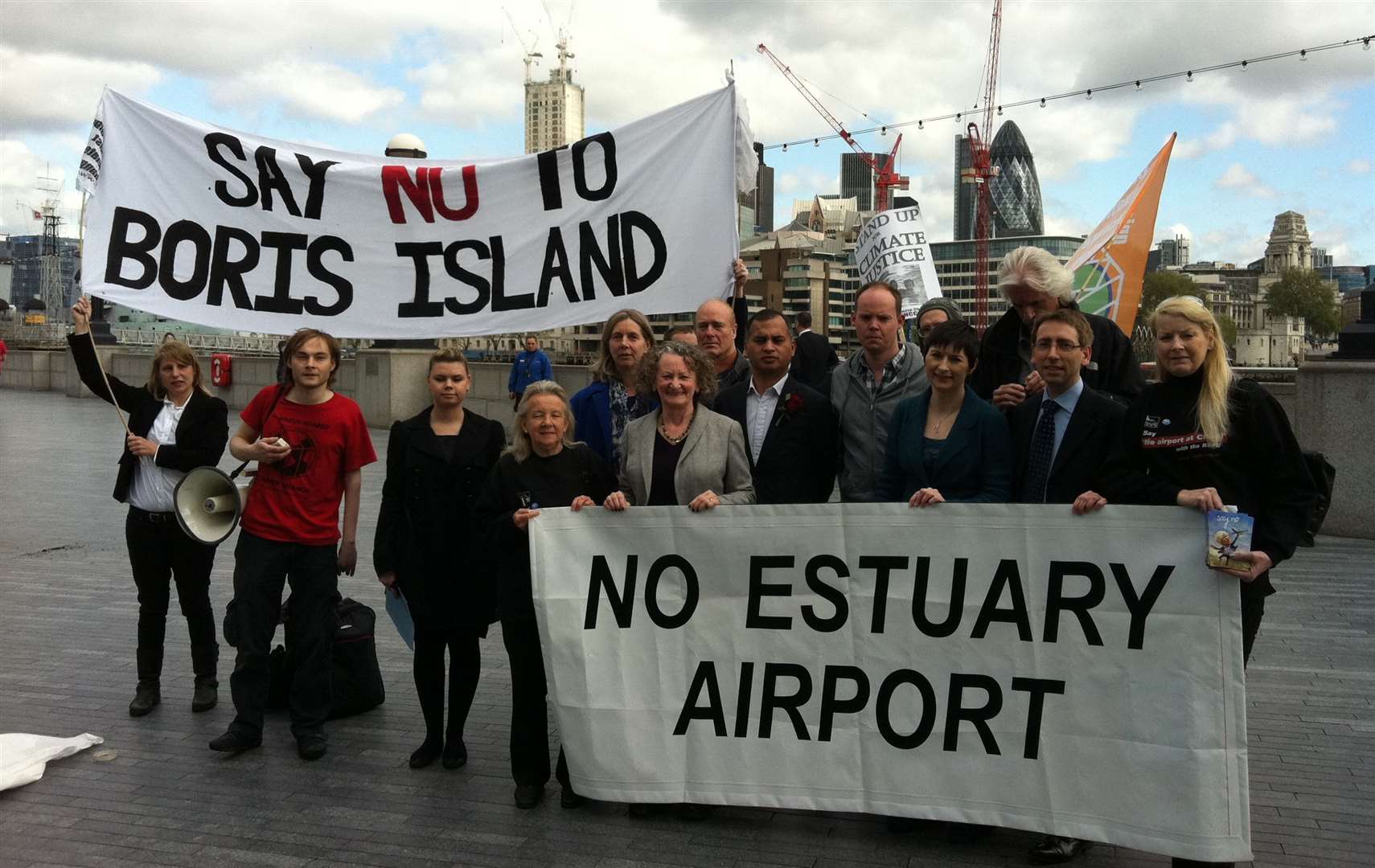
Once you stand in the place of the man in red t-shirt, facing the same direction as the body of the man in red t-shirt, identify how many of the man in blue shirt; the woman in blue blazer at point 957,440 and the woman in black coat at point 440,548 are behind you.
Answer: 0

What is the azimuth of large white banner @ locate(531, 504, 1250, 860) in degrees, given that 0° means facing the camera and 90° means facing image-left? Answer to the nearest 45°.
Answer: approximately 0°

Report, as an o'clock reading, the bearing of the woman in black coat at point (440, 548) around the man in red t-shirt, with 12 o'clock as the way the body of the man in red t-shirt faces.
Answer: The woman in black coat is roughly at 10 o'clock from the man in red t-shirt.

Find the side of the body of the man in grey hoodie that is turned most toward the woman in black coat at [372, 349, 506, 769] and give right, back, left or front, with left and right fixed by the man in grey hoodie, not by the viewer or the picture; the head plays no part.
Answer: right

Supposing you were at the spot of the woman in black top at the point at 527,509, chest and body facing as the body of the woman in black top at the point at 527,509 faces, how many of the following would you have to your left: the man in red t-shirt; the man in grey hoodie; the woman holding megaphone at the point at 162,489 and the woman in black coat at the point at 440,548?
1

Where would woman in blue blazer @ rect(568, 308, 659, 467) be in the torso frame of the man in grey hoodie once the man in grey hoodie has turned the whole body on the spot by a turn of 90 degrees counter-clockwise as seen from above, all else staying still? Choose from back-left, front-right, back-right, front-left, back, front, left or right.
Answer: back

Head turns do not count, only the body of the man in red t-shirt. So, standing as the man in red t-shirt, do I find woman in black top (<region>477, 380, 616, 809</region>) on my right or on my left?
on my left

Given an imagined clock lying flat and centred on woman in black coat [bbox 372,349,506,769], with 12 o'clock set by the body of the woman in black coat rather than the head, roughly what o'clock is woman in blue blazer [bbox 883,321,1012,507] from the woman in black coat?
The woman in blue blazer is roughly at 10 o'clock from the woman in black coat.

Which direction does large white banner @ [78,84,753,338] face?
toward the camera

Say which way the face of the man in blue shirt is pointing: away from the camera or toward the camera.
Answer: toward the camera

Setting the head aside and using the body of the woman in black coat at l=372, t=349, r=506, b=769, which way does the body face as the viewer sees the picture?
toward the camera

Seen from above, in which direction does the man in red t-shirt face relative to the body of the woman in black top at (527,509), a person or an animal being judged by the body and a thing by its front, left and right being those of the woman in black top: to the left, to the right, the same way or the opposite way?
the same way

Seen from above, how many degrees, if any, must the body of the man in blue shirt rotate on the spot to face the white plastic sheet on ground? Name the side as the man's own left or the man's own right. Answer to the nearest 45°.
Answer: approximately 45° to the man's own right

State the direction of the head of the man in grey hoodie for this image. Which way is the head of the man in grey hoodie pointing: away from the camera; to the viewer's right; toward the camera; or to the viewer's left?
toward the camera

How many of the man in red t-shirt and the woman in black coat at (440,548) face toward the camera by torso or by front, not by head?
2

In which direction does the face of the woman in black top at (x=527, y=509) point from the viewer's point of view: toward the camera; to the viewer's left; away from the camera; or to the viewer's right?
toward the camera

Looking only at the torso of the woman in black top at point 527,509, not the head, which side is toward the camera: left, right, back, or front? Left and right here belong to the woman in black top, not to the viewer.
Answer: front

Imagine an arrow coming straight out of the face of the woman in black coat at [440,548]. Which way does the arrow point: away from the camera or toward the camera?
toward the camera
